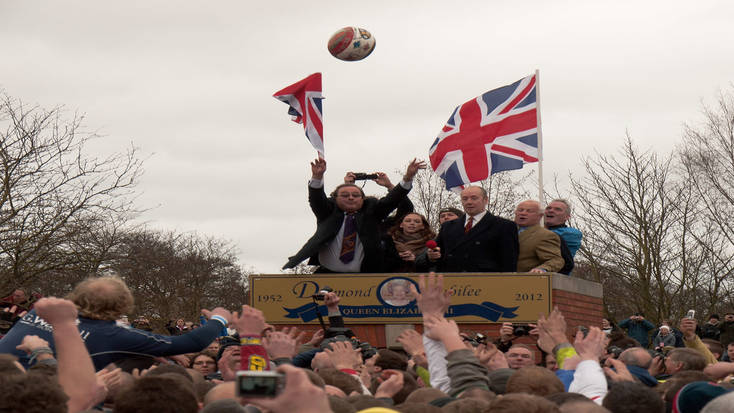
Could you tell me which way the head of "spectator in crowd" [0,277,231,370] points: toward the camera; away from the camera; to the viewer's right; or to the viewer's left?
away from the camera

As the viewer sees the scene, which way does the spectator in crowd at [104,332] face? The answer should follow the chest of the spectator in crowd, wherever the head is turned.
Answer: away from the camera

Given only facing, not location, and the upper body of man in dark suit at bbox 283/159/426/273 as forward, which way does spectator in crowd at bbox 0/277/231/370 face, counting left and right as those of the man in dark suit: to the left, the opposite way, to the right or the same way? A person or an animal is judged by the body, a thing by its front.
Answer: the opposite way

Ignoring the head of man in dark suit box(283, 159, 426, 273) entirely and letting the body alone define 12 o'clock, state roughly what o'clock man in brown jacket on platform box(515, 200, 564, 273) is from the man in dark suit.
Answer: The man in brown jacket on platform is roughly at 9 o'clock from the man in dark suit.

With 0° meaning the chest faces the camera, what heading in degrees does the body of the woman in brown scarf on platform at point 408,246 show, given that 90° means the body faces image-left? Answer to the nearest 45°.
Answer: approximately 0°

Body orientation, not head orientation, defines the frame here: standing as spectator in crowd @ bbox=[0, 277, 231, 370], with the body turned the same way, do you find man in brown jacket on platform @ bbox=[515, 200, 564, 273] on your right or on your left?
on your right

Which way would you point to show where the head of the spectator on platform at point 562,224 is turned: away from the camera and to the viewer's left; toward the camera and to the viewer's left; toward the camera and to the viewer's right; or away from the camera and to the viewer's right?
toward the camera and to the viewer's left

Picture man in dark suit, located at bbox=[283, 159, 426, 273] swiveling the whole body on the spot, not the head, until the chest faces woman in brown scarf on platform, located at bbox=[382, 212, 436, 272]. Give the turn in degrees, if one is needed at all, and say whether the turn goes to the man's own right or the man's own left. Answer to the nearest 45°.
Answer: approximately 135° to the man's own left
